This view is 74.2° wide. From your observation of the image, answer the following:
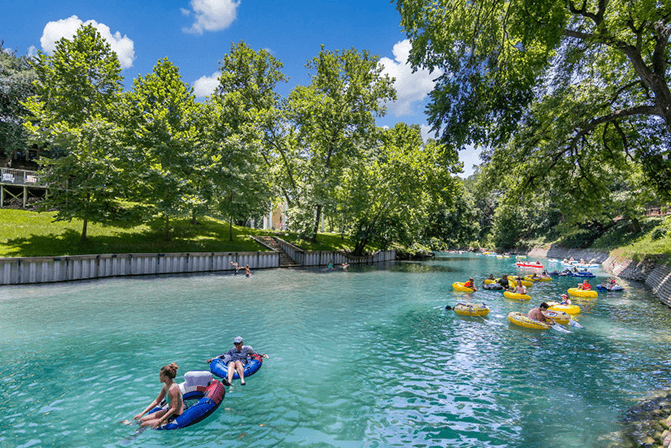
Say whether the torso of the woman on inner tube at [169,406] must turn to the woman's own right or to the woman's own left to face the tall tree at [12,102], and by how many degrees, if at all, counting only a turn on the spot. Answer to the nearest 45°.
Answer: approximately 90° to the woman's own right

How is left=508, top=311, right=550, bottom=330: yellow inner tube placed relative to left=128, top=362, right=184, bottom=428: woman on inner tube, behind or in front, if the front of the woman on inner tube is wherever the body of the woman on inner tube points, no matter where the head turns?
behind

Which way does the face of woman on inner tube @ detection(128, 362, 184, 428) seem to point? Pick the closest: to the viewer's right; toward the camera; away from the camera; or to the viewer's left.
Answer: to the viewer's left

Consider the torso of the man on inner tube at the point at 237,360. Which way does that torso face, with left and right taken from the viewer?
facing the viewer

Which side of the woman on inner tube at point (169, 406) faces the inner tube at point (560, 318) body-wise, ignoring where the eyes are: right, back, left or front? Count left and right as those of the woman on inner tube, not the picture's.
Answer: back

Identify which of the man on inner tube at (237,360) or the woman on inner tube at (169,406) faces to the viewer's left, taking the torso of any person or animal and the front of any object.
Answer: the woman on inner tube

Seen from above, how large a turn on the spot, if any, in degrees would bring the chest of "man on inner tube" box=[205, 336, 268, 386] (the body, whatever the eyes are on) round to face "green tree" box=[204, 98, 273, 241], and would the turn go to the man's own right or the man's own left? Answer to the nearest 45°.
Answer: approximately 180°

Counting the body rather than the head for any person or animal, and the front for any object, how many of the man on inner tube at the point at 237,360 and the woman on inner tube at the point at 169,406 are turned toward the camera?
1

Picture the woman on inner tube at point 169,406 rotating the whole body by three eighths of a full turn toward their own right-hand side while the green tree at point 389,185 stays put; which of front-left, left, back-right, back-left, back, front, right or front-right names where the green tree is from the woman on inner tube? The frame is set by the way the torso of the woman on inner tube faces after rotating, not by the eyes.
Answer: front

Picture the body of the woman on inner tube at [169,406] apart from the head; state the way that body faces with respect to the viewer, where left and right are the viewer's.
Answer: facing to the left of the viewer

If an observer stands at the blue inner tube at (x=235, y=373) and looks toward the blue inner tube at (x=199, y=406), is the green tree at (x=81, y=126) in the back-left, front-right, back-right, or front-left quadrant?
back-right

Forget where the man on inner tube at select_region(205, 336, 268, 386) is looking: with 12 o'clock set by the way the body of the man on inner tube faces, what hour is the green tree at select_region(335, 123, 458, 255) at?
The green tree is roughly at 7 o'clock from the man on inner tube.

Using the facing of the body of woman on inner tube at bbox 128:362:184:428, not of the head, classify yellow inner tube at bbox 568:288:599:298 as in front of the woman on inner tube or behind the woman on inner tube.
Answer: behind

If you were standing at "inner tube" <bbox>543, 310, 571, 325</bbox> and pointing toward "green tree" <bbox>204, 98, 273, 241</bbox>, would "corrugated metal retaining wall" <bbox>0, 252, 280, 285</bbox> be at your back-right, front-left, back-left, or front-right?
front-left
